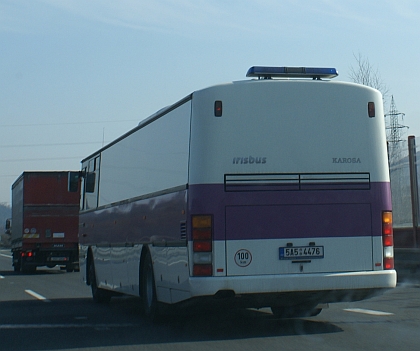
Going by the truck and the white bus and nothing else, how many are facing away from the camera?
2

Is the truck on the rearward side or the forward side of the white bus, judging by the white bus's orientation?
on the forward side

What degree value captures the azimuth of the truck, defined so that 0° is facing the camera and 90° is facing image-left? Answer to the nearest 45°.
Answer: approximately 180°

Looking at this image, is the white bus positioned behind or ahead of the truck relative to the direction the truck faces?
behind

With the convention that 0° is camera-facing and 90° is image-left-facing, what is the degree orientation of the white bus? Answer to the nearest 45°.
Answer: approximately 180°
